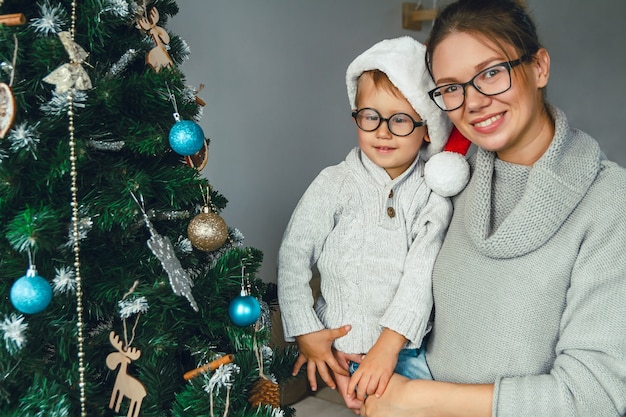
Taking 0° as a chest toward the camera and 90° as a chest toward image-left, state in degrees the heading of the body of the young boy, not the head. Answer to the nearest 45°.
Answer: approximately 0°

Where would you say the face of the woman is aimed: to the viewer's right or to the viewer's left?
to the viewer's left

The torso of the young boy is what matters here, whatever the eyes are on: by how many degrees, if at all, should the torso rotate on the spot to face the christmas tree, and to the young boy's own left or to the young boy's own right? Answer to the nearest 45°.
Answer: approximately 45° to the young boy's own right

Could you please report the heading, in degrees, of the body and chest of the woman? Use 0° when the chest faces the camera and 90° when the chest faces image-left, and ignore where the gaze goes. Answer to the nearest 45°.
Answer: approximately 45°
